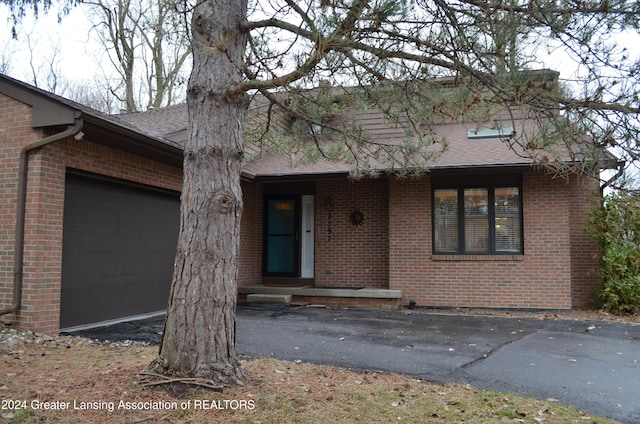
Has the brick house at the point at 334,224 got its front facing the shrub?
no

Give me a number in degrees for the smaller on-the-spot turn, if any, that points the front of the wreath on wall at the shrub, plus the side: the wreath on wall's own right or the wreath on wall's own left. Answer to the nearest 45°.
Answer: approximately 90° to the wreath on wall's own left

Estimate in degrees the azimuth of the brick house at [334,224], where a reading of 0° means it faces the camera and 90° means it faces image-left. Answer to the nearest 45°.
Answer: approximately 0°

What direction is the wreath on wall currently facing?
toward the camera
